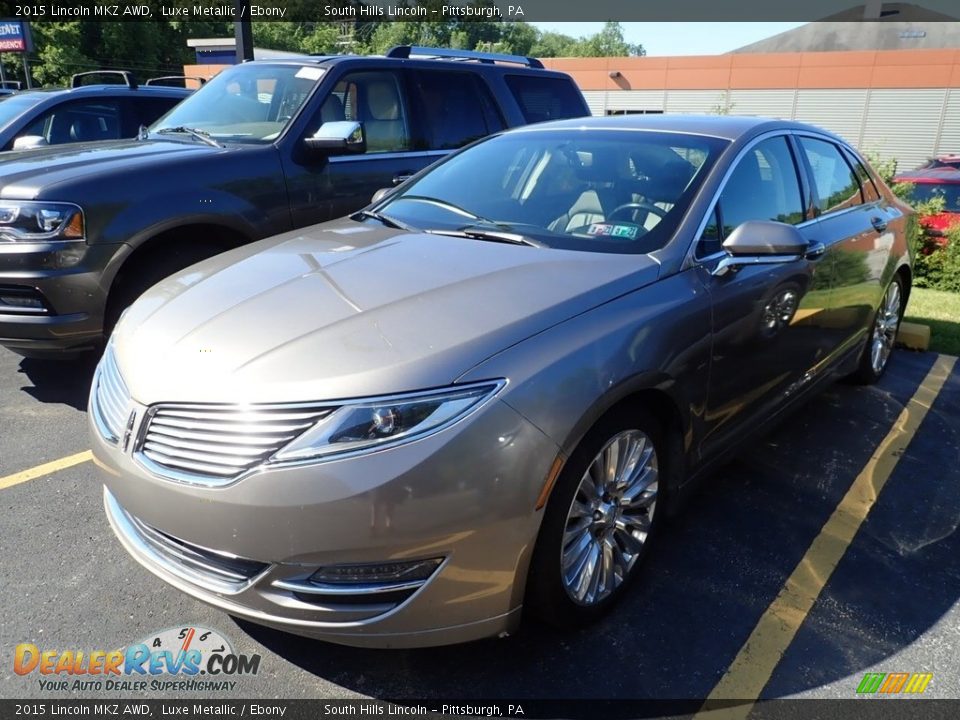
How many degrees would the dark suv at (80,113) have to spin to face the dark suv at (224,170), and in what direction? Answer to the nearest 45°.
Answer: approximately 45° to its left

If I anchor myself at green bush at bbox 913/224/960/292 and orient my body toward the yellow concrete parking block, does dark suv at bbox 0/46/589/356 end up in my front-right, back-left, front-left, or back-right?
front-right

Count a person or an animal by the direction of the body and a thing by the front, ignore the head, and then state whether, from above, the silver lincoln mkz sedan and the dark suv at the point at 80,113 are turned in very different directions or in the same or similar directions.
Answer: same or similar directions

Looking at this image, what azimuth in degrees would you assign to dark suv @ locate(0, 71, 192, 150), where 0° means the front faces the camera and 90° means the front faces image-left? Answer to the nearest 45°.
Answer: approximately 45°

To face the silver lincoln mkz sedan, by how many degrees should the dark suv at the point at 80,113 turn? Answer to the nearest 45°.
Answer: approximately 45° to its left

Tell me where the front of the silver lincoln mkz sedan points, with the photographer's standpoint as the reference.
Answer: facing the viewer and to the left of the viewer

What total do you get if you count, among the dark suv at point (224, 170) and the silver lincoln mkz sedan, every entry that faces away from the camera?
0

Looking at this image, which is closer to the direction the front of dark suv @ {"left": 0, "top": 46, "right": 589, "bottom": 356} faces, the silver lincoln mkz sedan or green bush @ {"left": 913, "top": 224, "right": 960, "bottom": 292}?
the silver lincoln mkz sedan

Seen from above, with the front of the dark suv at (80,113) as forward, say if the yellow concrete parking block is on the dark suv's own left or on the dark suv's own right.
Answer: on the dark suv's own left

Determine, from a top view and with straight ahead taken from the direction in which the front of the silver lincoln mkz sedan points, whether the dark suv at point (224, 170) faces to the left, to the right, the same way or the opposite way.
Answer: the same way

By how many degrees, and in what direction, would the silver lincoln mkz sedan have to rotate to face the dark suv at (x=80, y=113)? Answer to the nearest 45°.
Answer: approximately 90° to its right
